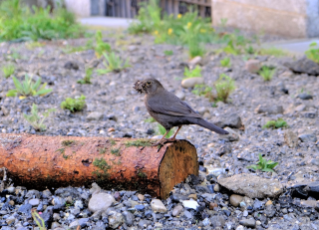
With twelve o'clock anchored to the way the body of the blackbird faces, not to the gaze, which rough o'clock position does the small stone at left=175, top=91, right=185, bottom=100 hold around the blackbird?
The small stone is roughly at 3 o'clock from the blackbird.

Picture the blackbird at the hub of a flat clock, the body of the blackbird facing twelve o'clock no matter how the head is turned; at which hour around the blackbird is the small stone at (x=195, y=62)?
The small stone is roughly at 3 o'clock from the blackbird.

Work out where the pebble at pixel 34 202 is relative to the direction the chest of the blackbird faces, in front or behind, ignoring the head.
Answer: in front

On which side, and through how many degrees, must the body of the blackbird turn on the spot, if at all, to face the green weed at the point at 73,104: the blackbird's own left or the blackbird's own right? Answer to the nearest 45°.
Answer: approximately 45° to the blackbird's own right

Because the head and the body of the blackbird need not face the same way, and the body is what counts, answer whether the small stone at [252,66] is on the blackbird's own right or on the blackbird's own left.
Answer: on the blackbird's own right

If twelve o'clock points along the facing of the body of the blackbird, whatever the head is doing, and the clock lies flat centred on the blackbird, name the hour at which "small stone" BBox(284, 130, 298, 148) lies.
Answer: The small stone is roughly at 5 o'clock from the blackbird.

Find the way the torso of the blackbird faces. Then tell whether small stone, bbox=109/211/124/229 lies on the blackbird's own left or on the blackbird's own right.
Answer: on the blackbird's own left

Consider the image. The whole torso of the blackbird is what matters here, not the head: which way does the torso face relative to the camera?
to the viewer's left

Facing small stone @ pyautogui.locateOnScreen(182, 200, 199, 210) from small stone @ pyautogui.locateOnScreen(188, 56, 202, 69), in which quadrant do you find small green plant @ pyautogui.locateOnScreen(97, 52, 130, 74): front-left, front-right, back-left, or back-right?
front-right
